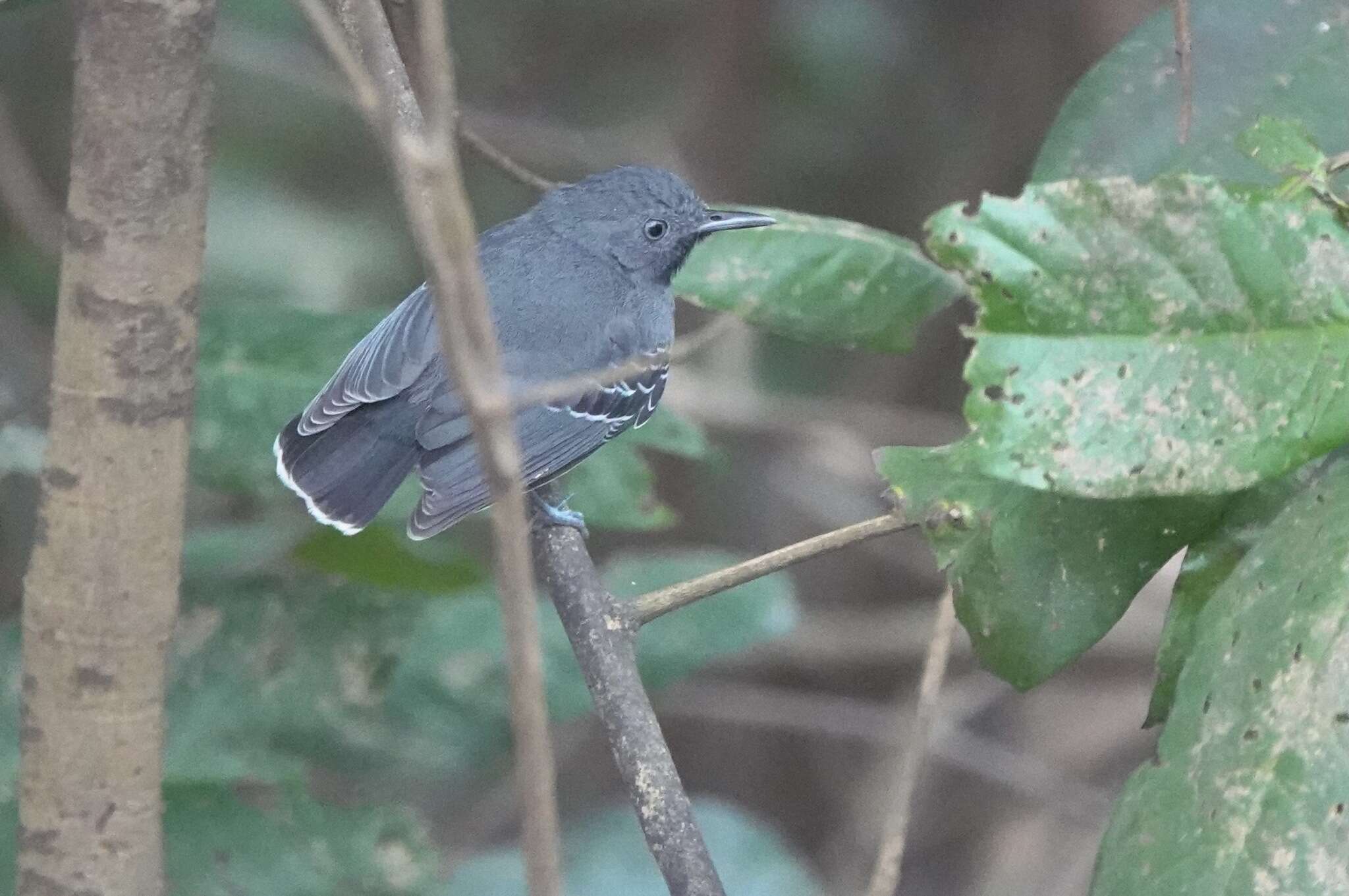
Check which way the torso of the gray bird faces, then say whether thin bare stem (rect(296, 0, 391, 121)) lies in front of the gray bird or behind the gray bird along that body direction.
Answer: behind

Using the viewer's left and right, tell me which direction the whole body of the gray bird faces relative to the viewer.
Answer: facing away from the viewer and to the right of the viewer
